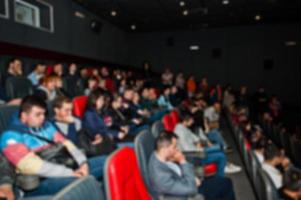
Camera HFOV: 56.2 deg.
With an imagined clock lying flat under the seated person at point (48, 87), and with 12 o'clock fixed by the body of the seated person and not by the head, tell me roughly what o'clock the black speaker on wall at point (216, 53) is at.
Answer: The black speaker on wall is roughly at 9 o'clock from the seated person.

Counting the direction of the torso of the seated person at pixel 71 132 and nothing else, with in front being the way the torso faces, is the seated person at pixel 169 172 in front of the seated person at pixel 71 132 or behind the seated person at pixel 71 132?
in front

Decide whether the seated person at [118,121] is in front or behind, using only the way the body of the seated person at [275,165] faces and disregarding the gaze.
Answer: behind

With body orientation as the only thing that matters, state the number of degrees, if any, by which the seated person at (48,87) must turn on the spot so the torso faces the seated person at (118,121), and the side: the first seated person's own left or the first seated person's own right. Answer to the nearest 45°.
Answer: approximately 45° to the first seated person's own left
